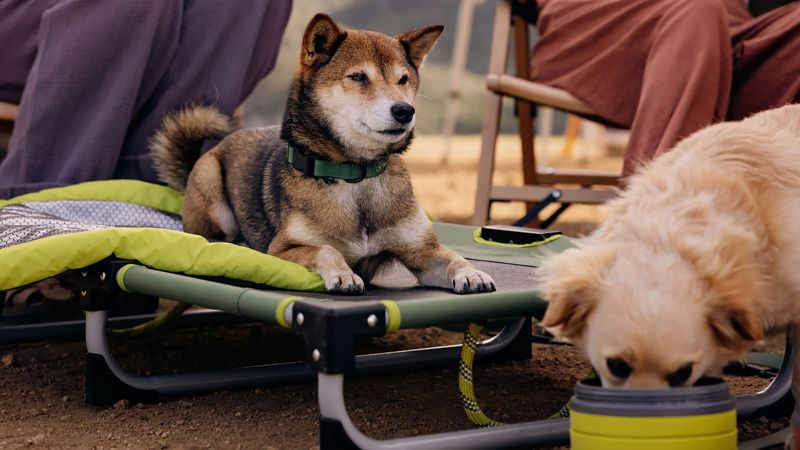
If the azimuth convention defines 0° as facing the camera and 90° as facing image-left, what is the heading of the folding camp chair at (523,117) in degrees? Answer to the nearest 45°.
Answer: approximately 315°

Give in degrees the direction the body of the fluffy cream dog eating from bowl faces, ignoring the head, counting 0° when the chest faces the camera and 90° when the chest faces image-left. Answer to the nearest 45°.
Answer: approximately 45°

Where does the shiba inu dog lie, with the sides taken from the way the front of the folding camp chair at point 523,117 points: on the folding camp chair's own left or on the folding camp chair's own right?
on the folding camp chair's own right

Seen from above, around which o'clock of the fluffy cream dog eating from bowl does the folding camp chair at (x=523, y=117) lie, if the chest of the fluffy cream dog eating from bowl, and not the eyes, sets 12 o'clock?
The folding camp chair is roughly at 4 o'clock from the fluffy cream dog eating from bowl.

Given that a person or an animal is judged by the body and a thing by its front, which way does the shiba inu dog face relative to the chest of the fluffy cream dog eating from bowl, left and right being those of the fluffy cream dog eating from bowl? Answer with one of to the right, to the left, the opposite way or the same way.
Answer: to the left

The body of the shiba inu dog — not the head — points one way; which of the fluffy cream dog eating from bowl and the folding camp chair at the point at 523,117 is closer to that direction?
the fluffy cream dog eating from bowl

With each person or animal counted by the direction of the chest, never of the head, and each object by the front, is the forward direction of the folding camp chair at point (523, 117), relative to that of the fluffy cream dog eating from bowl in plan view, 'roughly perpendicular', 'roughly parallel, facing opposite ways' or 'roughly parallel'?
roughly perpendicular

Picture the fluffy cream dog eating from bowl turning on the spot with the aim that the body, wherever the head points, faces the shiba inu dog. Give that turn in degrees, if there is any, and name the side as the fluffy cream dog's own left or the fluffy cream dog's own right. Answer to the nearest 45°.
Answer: approximately 90° to the fluffy cream dog's own right
